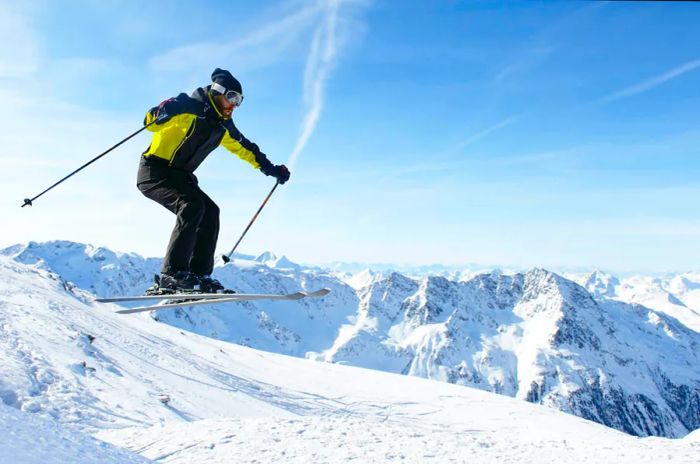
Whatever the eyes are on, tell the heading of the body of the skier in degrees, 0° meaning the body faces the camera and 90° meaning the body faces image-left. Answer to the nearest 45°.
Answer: approximately 315°
